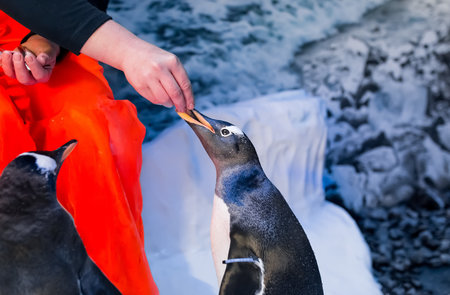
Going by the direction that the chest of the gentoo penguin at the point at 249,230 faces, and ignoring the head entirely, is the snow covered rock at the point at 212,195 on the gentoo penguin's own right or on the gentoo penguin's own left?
on the gentoo penguin's own right

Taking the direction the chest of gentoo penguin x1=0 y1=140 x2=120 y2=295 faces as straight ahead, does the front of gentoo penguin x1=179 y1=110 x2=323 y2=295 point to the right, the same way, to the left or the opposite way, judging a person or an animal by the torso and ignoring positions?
to the left

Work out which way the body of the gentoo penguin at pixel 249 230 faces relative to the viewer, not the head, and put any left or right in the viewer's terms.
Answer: facing to the left of the viewer

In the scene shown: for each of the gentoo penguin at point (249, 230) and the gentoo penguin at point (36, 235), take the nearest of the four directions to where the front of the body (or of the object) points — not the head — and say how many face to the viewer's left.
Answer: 1

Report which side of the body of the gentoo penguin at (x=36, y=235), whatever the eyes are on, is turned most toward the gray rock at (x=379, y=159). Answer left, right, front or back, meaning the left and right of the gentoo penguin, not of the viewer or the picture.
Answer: front

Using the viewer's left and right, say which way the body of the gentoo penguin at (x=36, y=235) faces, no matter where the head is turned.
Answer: facing away from the viewer and to the right of the viewer

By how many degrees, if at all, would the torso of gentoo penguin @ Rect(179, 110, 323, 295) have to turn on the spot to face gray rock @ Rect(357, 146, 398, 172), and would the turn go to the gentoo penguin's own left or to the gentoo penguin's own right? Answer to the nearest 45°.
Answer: approximately 90° to the gentoo penguin's own right
